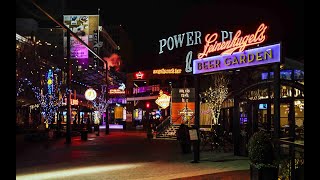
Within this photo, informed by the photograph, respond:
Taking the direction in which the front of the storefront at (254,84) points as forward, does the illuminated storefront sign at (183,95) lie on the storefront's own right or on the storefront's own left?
on the storefront's own right

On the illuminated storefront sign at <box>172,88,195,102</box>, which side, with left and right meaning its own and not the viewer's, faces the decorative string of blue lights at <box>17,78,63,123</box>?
right

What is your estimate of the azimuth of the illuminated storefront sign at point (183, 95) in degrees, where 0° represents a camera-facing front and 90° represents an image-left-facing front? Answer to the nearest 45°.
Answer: approximately 0°

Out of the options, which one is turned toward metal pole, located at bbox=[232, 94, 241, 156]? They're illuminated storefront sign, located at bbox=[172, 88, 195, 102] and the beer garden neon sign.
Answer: the illuminated storefront sign

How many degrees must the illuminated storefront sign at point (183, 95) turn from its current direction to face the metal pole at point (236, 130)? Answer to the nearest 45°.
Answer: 0° — it already faces it

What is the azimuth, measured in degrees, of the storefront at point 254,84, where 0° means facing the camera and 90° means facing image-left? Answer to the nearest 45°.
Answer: approximately 45°
